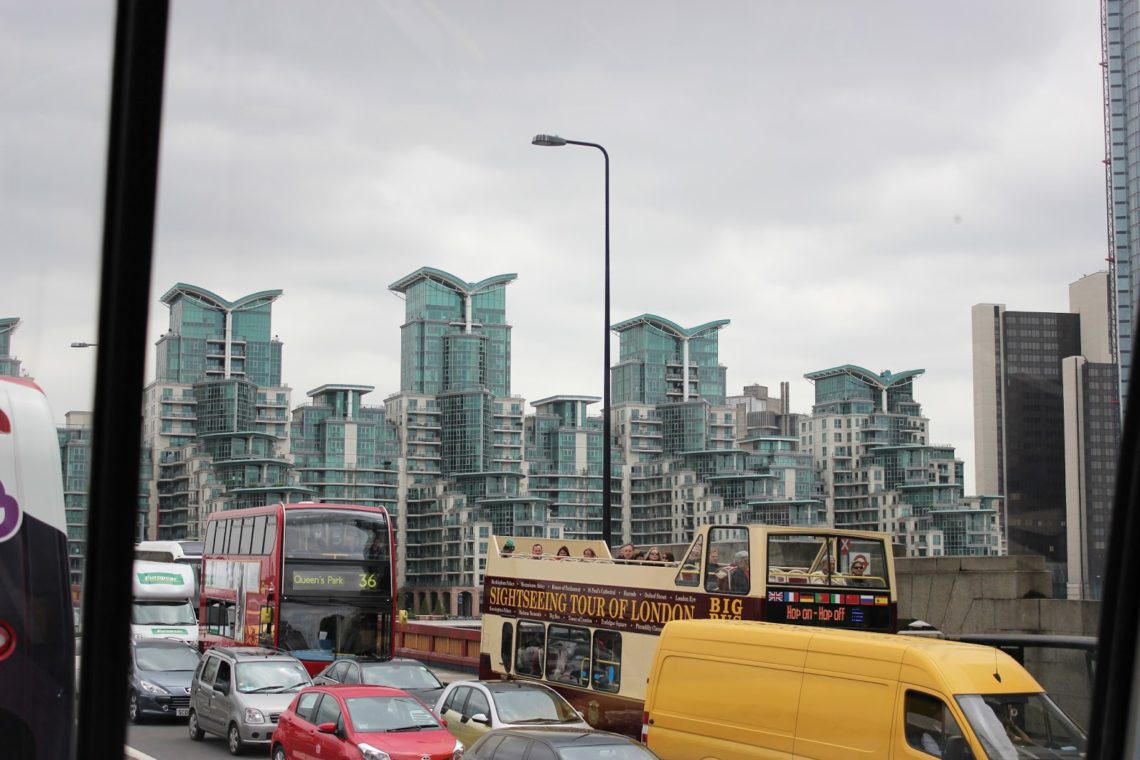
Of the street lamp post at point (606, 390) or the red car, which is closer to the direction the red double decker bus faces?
the red car

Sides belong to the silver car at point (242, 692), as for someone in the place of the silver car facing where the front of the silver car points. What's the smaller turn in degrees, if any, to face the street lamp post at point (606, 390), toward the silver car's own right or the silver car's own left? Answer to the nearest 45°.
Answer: approximately 90° to the silver car's own left

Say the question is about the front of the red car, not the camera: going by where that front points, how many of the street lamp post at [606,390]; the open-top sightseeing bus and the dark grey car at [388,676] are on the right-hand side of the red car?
0

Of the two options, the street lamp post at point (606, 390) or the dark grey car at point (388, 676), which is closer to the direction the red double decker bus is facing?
the dark grey car

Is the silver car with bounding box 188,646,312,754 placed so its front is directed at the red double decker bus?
no

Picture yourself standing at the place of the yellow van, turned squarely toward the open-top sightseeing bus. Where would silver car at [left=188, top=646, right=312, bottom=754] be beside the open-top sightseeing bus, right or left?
left

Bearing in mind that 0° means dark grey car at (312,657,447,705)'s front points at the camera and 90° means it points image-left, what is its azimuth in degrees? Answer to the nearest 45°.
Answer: approximately 315°

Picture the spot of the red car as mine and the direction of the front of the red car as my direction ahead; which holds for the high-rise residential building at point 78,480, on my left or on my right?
on my right

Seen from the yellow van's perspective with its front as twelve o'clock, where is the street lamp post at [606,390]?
The street lamp post is roughly at 7 o'clock from the yellow van.

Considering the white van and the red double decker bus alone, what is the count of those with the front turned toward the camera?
2

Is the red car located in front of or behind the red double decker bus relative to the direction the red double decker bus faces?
in front

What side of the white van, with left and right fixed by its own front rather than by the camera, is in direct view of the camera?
front

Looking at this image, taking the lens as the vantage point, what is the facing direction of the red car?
facing the viewer and to the right of the viewer

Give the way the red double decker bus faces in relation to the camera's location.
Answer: facing the viewer
